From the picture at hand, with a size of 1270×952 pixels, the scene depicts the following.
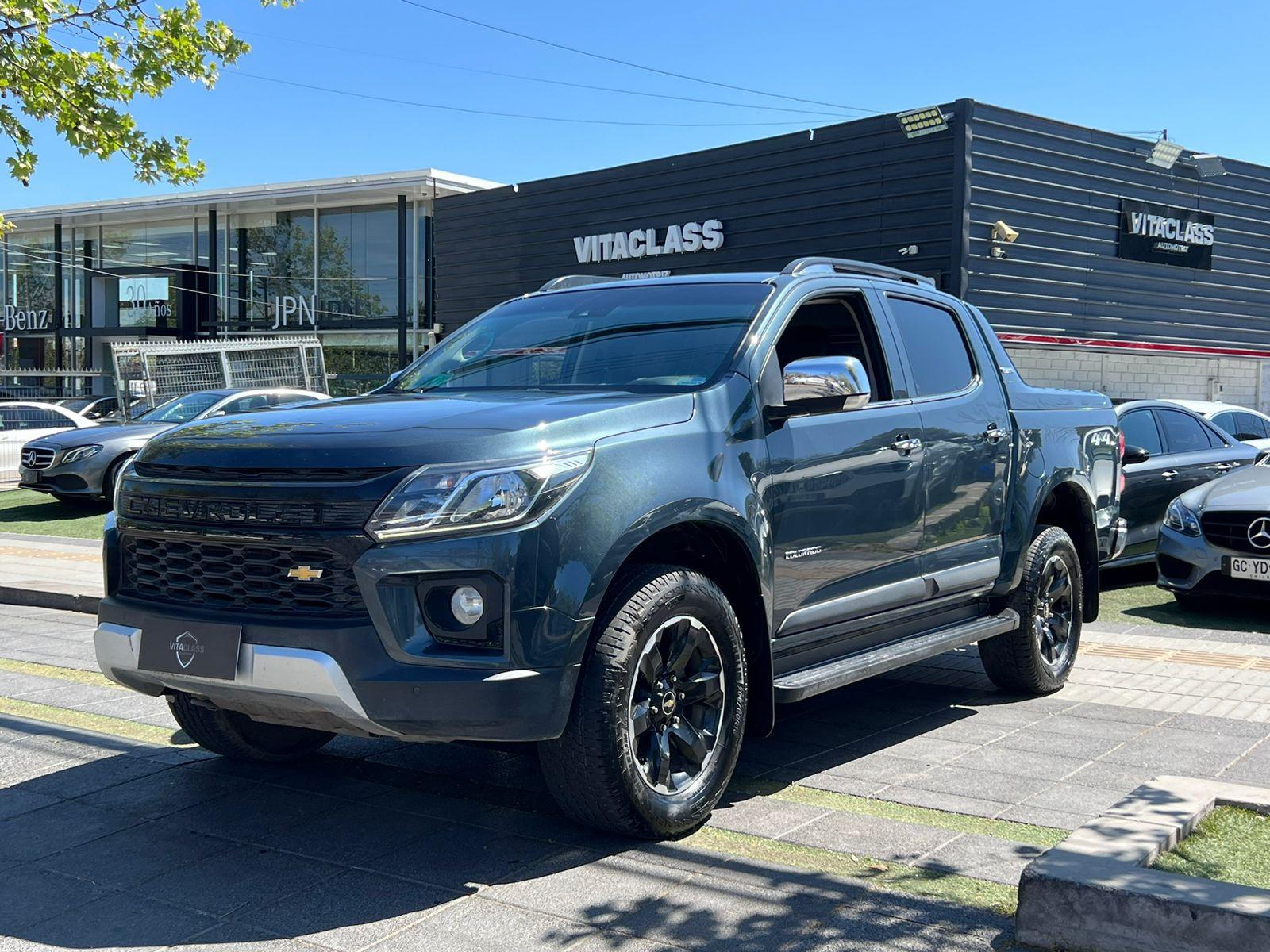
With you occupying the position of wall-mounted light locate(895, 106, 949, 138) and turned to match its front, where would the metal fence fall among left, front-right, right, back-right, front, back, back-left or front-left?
front-right

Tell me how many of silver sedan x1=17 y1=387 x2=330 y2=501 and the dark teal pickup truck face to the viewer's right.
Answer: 0

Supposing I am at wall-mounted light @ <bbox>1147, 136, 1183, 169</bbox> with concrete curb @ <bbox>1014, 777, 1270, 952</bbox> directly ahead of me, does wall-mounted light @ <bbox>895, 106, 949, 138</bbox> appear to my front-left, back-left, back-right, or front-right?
front-right

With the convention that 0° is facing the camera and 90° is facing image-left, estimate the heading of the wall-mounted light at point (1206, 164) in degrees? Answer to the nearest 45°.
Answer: approximately 315°

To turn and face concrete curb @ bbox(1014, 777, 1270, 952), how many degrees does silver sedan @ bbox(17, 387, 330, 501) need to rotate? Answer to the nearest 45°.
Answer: approximately 45° to its left

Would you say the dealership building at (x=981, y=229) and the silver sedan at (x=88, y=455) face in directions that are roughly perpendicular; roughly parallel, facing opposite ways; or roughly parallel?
roughly parallel

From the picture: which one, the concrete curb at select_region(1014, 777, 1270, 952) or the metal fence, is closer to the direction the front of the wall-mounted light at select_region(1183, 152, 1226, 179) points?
the concrete curb

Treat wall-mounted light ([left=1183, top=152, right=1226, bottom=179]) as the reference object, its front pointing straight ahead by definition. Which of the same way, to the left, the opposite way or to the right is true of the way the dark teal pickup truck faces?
to the right

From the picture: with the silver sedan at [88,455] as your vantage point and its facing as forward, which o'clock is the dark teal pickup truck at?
The dark teal pickup truck is roughly at 10 o'clock from the silver sedan.

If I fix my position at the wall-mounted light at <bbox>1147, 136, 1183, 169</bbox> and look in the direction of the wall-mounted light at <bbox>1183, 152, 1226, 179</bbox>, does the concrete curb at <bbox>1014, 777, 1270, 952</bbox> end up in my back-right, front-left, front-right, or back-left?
back-right

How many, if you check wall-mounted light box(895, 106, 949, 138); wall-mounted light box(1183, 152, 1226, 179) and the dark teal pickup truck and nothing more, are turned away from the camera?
0

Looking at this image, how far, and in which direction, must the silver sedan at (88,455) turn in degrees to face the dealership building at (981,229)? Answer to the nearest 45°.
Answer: approximately 135° to its left

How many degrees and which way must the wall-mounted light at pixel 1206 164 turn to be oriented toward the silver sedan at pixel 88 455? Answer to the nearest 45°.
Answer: approximately 90° to its right

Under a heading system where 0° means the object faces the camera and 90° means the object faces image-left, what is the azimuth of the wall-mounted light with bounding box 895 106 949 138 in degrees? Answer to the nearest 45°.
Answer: approximately 45°

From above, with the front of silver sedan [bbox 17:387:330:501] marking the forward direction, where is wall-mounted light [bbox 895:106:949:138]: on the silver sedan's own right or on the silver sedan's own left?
on the silver sedan's own left

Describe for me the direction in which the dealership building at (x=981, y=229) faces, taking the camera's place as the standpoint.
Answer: facing the viewer and to the left of the viewer

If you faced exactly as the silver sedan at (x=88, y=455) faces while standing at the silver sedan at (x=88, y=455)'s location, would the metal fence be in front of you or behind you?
behind

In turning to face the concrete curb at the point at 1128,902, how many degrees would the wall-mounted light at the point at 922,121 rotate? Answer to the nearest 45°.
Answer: approximately 45° to its left

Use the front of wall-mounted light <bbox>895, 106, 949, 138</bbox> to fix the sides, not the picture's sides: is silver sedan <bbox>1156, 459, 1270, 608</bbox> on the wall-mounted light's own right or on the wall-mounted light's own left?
on the wall-mounted light's own left
